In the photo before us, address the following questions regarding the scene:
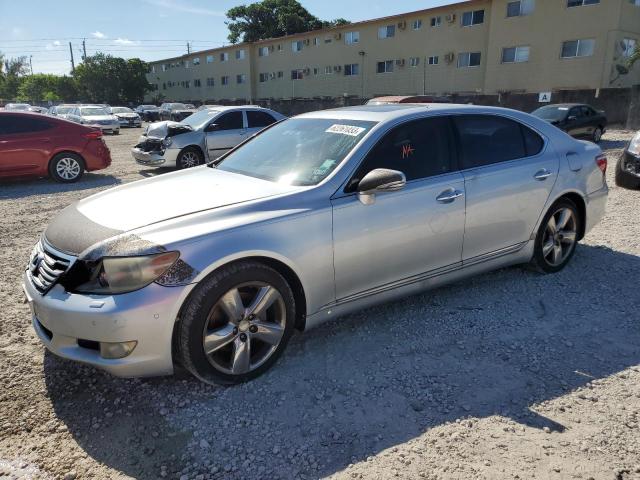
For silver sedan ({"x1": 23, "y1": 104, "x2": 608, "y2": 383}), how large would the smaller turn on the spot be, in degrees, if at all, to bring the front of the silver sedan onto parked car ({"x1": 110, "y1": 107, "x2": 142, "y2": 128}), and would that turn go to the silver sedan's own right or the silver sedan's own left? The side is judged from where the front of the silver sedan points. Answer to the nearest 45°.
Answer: approximately 135° to the silver sedan's own right

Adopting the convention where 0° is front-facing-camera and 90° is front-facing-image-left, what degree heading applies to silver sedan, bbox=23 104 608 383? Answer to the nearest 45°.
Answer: approximately 45°

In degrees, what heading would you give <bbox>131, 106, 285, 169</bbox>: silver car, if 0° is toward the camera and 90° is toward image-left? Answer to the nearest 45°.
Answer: approximately 45°

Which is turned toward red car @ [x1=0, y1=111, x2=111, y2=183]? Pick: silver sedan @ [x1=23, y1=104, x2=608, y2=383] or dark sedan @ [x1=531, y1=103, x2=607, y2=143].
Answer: the dark sedan

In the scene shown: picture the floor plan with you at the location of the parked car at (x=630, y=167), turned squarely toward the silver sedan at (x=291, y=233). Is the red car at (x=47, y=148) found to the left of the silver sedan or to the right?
right

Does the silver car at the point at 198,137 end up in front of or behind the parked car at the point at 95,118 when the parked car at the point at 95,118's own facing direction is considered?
in front

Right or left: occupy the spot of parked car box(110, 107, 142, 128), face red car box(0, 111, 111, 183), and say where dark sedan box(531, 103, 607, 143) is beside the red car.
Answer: left

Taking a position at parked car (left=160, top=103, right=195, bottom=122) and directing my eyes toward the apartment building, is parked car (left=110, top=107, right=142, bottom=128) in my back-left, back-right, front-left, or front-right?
back-left

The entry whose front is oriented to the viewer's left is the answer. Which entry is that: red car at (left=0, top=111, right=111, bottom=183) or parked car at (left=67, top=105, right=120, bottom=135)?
the red car

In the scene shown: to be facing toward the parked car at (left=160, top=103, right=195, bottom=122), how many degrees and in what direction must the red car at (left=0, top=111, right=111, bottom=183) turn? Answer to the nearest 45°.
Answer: approximately 90° to its right

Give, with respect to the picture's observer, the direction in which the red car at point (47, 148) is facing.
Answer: facing to the left of the viewer

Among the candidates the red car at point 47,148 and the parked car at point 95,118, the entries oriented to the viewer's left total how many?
1

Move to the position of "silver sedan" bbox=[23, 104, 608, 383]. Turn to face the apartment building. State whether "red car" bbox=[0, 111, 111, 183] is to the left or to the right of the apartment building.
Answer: left

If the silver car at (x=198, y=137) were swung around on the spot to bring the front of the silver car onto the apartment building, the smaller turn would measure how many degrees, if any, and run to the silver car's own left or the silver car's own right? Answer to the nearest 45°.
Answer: approximately 180°

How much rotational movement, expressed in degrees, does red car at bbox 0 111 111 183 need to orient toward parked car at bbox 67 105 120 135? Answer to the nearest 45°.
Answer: approximately 90° to its right
